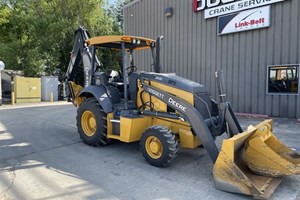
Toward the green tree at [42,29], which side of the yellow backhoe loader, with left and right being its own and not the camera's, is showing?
back

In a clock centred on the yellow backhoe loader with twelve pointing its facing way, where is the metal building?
The metal building is roughly at 8 o'clock from the yellow backhoe loader.

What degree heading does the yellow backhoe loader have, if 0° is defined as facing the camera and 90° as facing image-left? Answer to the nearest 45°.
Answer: approximately 315°
